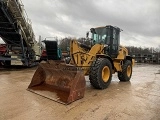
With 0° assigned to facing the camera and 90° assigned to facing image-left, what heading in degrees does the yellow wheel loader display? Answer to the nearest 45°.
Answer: approximately 45°
